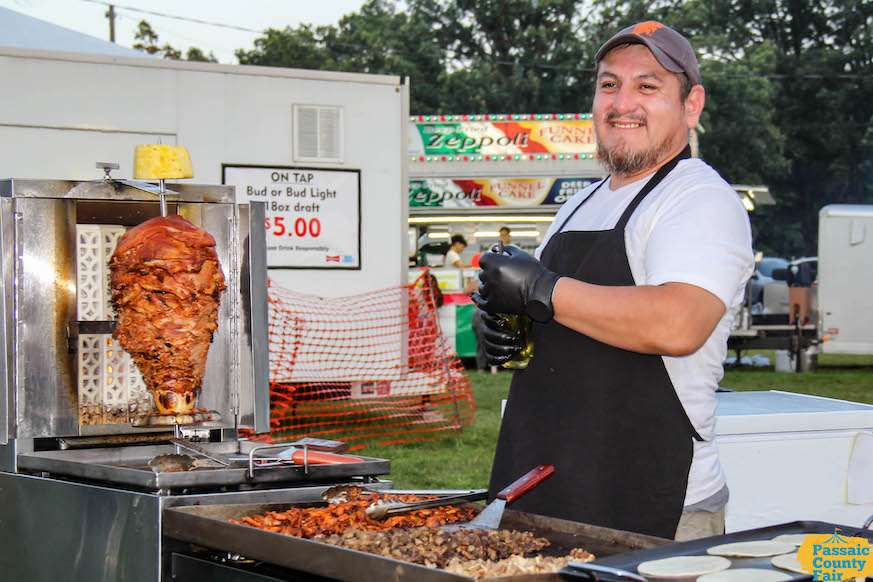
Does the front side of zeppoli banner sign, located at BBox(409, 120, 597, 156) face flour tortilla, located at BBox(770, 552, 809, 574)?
yes

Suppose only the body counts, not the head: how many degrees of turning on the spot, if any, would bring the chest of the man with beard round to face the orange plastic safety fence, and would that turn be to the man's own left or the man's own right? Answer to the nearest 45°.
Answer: approximately 135° to the man's own right

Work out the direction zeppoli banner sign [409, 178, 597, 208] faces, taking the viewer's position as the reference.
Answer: facing the viewer

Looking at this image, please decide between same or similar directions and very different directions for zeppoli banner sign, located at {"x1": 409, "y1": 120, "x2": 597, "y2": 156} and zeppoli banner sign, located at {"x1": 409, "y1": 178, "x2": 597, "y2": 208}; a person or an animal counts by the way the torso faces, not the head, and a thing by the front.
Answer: same or similar directions

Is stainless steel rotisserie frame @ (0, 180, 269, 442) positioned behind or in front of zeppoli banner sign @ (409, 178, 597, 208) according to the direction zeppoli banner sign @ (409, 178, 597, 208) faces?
in front

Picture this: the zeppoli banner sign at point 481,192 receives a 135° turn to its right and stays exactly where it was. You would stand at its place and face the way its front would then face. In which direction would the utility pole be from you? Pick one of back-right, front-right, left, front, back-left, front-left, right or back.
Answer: front

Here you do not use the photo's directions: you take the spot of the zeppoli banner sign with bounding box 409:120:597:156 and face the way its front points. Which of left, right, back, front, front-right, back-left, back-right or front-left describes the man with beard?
front

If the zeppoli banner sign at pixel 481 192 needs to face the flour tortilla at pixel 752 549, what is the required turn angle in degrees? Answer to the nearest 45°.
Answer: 0° — it already faces it

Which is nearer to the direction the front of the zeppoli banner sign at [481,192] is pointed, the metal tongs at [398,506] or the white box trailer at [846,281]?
the metal tongs

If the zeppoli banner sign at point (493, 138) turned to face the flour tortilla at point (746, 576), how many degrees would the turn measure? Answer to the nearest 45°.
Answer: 0° — it already faces it

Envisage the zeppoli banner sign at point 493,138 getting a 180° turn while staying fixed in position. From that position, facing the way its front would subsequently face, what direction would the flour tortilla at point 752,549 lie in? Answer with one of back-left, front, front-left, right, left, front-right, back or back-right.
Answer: back

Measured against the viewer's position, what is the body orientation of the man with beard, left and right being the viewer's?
facing the viewer and to the left of the viewer

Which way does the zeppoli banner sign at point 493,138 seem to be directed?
toward the camera

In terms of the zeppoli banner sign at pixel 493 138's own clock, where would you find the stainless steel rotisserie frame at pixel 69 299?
The stainless steel rotisserie frame is roughly at 12 o'clock from the zeppoli banner sign.

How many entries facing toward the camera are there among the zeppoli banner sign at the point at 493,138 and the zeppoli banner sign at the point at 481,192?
2
